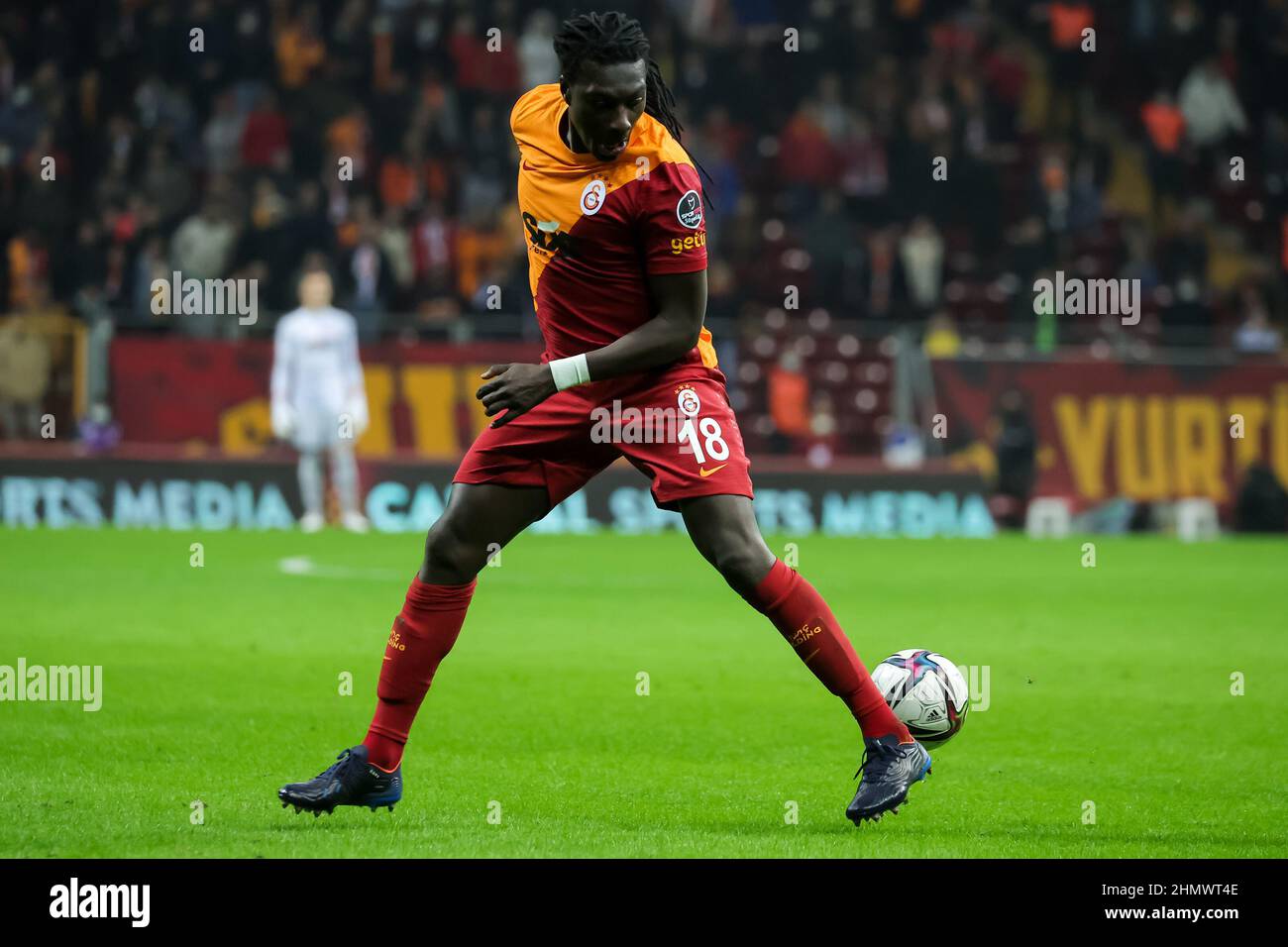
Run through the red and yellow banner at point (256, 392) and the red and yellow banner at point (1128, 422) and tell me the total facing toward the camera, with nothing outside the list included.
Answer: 2

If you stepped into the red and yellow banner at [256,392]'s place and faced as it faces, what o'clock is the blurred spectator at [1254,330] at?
The blurred spectator is roughly at 9 o'clock from the red and yellow banner.

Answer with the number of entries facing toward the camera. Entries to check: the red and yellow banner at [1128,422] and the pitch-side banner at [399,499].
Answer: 2

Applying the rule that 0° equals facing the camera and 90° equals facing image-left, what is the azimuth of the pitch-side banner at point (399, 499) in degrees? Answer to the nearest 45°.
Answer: approximately 0°

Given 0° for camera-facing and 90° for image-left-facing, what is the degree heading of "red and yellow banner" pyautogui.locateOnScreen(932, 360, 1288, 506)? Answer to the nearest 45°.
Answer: approximately 0°

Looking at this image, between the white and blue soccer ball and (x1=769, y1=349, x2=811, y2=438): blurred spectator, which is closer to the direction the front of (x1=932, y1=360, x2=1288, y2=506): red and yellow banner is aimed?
the white and blue soccer ball

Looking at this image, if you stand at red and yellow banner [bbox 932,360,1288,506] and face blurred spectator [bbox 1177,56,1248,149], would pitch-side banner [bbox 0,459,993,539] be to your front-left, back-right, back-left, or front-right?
back-left
